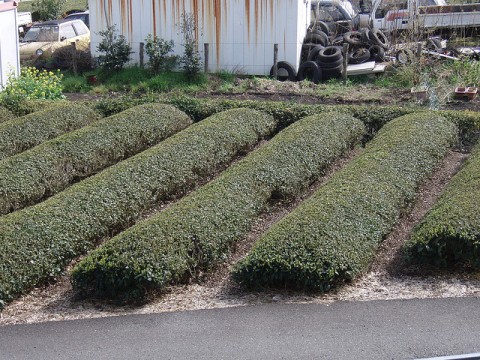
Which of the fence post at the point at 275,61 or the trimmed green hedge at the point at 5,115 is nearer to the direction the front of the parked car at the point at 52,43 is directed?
the trimmed green hedge

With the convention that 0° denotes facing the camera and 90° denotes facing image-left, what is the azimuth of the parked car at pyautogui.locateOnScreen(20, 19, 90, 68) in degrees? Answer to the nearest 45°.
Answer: approximately 45°

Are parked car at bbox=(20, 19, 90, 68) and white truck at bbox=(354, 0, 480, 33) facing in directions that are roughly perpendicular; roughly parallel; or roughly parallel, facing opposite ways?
roughly perpendicular

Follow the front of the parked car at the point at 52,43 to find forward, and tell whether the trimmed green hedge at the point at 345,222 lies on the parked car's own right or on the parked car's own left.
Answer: on the parked car's own left

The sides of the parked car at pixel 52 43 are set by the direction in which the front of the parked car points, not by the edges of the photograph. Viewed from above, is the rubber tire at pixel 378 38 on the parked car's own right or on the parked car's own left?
on the parked car's own left

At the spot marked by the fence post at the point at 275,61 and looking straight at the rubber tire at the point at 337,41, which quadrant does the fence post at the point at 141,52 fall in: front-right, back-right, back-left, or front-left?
back-left

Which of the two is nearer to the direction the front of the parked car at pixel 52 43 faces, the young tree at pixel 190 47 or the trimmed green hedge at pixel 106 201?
the trimmed green hedge
